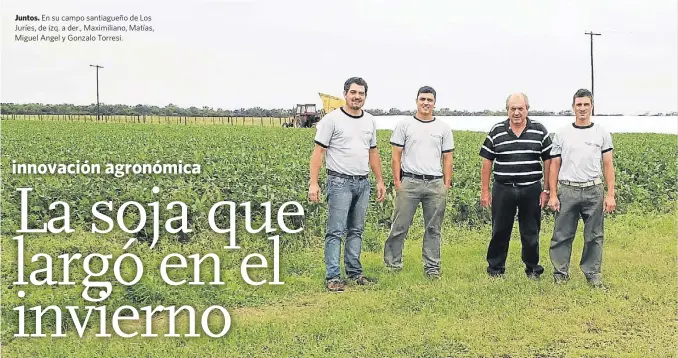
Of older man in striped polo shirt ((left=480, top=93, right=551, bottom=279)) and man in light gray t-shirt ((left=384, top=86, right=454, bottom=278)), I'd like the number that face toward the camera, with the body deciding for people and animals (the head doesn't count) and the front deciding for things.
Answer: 2

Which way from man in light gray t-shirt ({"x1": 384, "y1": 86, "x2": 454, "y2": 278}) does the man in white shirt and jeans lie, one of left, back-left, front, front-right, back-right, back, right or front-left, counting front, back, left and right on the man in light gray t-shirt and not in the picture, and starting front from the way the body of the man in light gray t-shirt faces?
front-right

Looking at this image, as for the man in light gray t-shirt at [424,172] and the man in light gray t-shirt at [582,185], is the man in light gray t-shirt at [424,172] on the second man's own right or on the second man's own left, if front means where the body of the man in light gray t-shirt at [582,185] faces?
on the second man's own right

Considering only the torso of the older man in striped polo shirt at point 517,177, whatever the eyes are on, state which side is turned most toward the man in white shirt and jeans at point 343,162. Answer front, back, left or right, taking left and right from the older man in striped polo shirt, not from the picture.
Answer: right
